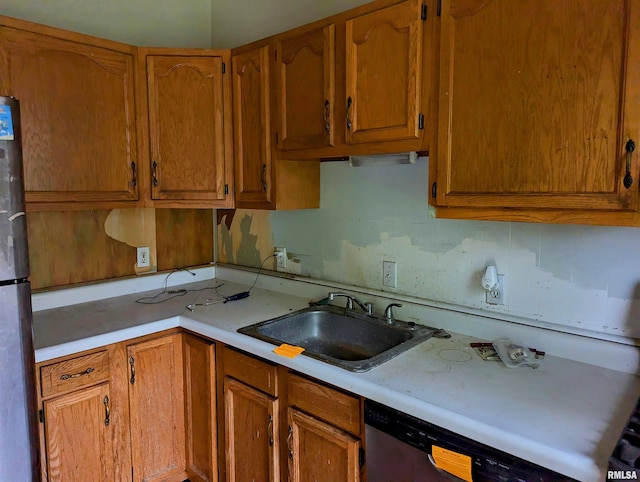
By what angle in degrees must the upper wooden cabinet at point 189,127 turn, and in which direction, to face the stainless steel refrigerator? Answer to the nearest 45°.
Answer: approximately 45° to its right

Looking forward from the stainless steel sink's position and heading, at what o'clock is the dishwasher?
The dishwasher is roughly at 10 o'clock from the stainless steel sink.

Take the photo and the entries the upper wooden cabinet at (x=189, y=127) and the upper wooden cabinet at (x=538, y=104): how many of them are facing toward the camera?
2

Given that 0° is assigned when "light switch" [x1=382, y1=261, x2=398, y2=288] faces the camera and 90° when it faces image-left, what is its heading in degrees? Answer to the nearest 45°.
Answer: approximately 45°

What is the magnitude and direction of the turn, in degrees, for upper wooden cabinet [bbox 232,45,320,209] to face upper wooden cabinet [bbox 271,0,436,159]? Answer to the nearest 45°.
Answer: approximately 90° to its left

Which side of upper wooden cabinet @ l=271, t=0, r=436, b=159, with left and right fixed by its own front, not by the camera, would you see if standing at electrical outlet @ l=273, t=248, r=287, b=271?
right

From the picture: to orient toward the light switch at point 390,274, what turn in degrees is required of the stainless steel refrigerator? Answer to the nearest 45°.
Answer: approximately 45° to its left

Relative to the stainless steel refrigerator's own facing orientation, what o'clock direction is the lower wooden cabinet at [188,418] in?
The lower wooden cabinet is roughly at 10 o'clock from the stainless steel refrigerator.

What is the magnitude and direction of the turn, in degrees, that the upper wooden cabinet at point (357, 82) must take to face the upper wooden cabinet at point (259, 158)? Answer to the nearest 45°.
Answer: approximately 90° to its right
